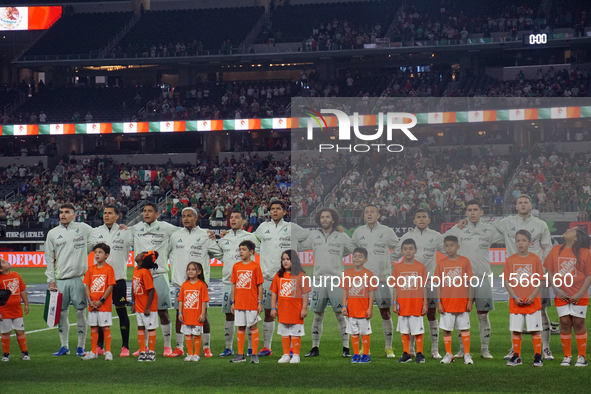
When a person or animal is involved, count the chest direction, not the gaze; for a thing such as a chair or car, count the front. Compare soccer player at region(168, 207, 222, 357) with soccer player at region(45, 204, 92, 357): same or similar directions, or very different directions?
same or similar directions

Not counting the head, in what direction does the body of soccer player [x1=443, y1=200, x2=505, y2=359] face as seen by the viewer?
toward the camera

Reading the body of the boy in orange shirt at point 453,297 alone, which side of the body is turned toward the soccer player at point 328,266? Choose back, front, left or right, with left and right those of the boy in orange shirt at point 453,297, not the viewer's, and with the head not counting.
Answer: right

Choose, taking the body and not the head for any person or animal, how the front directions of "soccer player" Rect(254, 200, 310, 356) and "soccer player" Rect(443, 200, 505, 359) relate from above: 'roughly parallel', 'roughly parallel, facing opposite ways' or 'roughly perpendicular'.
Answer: roughly parallel

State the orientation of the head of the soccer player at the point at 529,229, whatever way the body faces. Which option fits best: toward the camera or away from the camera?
toward the camera

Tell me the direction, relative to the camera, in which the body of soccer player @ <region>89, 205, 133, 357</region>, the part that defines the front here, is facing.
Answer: toward the camera

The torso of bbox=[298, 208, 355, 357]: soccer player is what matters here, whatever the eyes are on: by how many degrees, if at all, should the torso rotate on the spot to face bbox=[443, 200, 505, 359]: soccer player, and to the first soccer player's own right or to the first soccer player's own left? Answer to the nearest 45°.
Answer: approximately 90° to the first soccer player's own left

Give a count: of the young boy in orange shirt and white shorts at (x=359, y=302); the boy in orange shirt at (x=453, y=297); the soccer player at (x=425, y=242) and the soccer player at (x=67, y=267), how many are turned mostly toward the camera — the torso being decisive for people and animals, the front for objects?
4

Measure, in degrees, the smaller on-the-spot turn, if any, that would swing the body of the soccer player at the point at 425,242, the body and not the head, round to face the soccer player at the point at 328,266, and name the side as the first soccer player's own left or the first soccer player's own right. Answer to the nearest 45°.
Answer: approximately 90° to the first soccer player's own right

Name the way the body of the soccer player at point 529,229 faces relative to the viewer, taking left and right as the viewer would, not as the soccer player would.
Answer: facing the viewer

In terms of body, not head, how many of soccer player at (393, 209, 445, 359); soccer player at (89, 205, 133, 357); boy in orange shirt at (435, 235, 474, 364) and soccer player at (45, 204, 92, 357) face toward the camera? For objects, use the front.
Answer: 4

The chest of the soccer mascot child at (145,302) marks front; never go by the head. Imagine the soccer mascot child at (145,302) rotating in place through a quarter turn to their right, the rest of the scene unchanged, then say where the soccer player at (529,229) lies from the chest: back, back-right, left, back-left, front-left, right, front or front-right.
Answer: back-right

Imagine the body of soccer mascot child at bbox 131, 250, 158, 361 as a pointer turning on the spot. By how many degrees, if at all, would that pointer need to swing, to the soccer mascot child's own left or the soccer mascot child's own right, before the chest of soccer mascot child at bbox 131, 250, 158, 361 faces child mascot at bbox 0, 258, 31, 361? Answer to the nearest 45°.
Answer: approximately 45° to the soccer mascot child's own right
